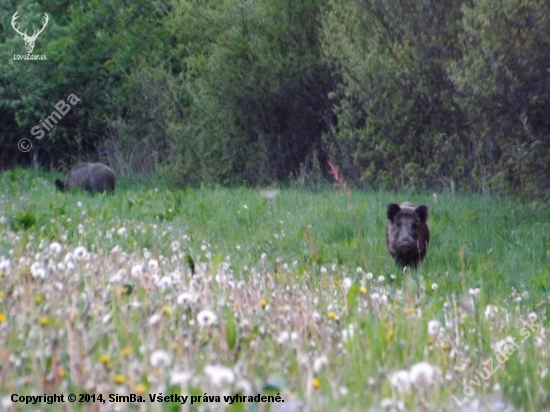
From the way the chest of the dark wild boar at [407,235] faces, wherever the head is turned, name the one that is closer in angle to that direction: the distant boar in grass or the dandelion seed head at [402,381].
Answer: the dandelion seed head

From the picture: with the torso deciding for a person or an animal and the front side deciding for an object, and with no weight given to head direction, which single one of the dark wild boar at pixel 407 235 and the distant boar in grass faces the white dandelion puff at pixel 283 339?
the dark wild boar

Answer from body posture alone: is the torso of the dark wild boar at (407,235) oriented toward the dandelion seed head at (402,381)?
yes

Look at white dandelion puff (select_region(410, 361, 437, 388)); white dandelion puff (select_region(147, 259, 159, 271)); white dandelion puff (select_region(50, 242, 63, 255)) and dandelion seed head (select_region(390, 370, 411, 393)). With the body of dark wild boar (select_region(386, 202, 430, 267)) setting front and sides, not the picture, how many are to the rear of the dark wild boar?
0

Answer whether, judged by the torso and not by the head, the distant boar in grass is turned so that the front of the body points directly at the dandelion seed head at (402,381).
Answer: no

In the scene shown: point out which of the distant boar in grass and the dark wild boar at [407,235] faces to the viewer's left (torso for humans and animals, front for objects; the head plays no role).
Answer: the distant boar in grass

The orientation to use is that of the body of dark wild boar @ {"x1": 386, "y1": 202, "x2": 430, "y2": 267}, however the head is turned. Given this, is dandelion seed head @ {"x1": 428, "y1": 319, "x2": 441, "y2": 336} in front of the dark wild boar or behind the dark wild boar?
in front

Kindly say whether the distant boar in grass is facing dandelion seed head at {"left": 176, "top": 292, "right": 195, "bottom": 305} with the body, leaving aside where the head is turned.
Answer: no

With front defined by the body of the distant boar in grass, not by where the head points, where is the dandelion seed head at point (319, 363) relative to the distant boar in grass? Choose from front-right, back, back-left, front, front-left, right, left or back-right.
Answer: left

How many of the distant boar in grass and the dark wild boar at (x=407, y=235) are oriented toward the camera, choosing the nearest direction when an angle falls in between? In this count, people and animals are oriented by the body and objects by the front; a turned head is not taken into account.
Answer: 1

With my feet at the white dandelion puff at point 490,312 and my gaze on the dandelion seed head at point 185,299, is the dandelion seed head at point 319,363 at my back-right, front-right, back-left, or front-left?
front-left

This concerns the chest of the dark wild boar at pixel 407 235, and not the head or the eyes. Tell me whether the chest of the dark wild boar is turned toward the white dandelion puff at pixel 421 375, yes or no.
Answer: yes

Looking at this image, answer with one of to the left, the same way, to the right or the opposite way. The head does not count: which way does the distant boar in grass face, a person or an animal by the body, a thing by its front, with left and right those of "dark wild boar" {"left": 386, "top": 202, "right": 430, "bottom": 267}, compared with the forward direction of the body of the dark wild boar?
to the right

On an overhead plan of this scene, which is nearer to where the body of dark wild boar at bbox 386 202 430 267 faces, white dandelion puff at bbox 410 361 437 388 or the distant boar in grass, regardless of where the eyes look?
the white dandelion puff

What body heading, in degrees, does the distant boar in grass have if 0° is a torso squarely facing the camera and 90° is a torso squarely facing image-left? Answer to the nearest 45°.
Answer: approximately 90°

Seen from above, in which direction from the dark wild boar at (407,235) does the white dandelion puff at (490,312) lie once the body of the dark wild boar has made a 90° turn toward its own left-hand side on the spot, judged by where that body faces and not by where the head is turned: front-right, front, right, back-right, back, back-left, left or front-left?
right

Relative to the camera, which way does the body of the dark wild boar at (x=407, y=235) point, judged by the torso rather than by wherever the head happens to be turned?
toward the camera

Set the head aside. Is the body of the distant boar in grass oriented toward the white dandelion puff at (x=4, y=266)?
no
